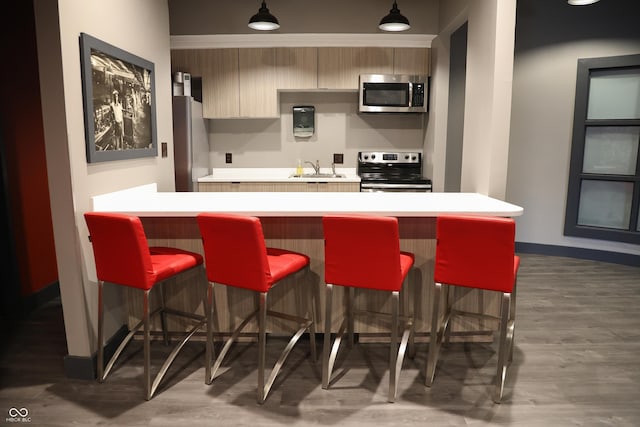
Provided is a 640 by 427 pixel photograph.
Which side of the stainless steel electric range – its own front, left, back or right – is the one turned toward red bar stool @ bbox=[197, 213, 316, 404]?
front

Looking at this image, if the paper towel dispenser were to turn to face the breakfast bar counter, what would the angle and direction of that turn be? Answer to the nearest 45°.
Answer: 0° — it already faces it

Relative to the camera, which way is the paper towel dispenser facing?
toward the camera

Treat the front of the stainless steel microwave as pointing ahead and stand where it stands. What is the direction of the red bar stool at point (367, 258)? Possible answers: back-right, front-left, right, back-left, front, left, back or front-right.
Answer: front

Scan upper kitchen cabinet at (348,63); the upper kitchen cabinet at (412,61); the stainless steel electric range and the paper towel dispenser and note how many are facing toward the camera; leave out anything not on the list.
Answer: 4

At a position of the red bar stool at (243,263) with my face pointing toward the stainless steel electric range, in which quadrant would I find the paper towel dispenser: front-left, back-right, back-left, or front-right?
front-left

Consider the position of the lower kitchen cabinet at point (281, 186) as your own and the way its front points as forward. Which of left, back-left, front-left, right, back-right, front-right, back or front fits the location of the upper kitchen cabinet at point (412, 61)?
left

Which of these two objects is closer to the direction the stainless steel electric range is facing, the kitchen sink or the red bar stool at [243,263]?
the red bar stool

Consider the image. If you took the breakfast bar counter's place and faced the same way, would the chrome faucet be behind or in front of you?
behind

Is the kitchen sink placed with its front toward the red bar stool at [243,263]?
yes

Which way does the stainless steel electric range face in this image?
toward the camera

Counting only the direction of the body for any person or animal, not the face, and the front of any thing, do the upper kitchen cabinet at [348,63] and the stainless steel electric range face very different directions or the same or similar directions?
same or similar directions

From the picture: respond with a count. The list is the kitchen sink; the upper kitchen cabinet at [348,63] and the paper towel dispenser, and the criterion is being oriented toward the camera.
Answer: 3

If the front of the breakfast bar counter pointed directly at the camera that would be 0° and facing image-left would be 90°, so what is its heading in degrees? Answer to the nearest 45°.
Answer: approximately 0°

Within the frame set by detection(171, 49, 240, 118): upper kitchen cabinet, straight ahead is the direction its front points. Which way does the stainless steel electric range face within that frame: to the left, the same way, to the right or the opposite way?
the same way

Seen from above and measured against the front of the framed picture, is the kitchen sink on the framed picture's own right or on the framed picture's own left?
on the framed picture's own left
